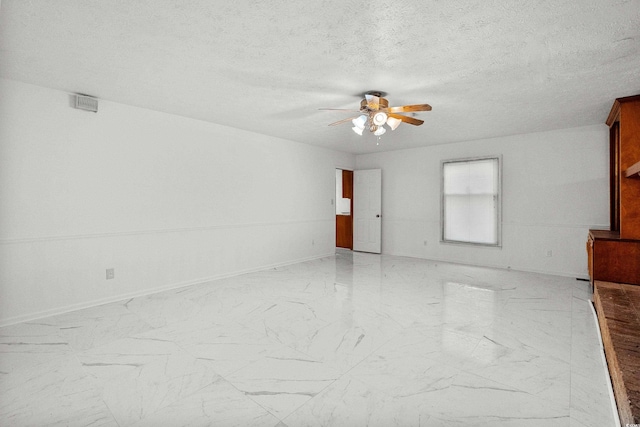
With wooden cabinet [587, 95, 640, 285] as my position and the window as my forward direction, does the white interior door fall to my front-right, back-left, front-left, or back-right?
front-left

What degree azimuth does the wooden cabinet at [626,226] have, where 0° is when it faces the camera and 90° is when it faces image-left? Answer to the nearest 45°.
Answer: approximately 90°

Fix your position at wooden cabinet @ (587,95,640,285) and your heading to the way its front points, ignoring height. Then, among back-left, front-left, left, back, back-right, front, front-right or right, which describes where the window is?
front-right

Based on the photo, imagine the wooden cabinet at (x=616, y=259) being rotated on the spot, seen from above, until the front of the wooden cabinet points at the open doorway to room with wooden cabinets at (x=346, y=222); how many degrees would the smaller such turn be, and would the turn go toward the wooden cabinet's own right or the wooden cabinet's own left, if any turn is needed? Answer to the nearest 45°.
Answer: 0° — it already faces it

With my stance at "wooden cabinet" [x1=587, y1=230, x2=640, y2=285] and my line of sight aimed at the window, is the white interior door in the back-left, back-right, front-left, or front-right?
front-left

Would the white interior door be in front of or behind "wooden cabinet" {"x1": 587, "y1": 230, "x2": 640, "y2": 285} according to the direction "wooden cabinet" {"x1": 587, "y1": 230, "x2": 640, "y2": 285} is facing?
in front

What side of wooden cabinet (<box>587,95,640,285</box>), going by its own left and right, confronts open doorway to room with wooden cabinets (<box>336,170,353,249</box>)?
front

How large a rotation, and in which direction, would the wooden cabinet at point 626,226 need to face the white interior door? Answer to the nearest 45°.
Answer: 0° — it already faces it
